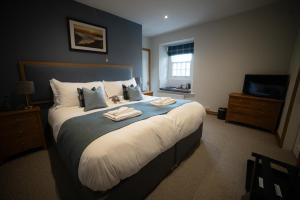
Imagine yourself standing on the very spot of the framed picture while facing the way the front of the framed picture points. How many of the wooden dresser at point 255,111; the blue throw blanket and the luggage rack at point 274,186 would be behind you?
0

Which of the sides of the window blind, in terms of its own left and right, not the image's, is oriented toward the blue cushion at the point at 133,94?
front

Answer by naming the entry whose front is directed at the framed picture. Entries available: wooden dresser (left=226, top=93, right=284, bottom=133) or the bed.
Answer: the wooden dresser

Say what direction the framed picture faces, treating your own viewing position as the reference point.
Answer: facing the viewer and to the right of the viewer

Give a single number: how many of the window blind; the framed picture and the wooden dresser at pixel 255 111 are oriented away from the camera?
0

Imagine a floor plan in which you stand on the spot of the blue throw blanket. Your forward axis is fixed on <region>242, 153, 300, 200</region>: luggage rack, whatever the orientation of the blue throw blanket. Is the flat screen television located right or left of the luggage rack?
left

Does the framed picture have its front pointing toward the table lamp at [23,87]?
no

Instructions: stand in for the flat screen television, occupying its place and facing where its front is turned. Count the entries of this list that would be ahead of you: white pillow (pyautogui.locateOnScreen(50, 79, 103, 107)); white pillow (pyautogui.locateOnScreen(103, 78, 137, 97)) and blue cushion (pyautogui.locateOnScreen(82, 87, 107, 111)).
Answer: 3

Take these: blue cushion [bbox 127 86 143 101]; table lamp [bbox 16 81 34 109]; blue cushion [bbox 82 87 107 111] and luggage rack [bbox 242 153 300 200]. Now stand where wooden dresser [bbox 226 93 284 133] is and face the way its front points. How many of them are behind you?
0

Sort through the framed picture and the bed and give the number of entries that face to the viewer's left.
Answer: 0

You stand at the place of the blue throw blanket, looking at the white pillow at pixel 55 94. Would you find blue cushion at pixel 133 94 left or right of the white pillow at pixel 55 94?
right

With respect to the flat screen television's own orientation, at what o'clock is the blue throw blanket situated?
The blue throw blanket is roughly at 11 o'clock from the flat screen television.

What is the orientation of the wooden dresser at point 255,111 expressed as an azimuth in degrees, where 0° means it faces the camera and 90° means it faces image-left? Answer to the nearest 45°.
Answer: approximately 45°

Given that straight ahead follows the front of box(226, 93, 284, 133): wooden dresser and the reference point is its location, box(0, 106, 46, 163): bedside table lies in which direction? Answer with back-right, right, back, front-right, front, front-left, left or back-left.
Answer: front

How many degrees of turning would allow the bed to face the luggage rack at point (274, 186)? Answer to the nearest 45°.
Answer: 0° — it already faces it

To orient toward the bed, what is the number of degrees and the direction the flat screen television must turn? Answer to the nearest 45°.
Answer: approximately 45° to its left

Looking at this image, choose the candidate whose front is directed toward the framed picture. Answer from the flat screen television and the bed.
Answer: the flat screen television

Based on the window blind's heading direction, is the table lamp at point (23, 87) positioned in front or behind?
in front

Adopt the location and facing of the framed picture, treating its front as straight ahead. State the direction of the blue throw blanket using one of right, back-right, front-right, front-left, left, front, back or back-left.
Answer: front-right

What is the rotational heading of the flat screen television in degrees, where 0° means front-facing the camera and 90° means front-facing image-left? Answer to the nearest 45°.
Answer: approximately 45°
